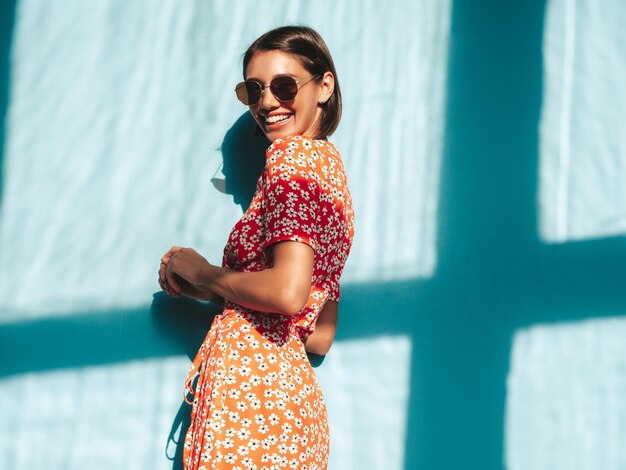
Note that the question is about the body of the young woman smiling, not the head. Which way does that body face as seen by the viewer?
to the viewer's left
